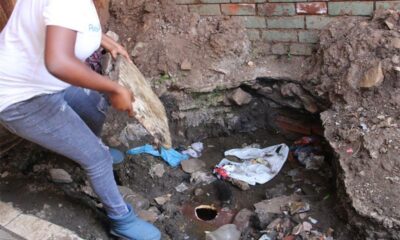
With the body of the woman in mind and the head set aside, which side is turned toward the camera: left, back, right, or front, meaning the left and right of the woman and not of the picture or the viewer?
right

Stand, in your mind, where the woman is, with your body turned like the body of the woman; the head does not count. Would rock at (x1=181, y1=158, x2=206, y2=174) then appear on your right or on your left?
on your left

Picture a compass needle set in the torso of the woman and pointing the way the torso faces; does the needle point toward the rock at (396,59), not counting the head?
yes

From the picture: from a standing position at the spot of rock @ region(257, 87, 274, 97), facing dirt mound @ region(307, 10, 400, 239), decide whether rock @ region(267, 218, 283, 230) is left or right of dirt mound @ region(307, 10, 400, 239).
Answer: right

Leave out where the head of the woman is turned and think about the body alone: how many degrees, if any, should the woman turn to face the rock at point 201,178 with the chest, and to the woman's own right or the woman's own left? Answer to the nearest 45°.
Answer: approximately 45° to the woman's own left

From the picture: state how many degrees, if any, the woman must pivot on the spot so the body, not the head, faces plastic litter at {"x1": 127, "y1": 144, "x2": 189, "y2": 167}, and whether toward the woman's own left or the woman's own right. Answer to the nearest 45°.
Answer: approximately 45° to the woman's own left

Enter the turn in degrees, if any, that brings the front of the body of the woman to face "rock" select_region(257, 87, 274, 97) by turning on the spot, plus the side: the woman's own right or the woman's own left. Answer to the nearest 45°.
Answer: approximately 45° to the woman's own left

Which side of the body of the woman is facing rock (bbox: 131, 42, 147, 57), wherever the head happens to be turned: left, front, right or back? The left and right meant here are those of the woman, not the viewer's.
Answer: left

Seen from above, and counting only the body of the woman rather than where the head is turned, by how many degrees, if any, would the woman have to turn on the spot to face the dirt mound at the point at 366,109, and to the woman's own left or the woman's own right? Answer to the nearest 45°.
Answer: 0° — they already face it

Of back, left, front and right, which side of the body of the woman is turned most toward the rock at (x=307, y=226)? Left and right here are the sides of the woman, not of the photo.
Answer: front

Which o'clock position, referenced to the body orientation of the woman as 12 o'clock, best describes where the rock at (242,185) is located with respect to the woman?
The rock is roughly at 11 o'clock from the woman.

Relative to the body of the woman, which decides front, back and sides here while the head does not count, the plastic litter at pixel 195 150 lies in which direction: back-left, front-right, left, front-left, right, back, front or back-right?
front-left
